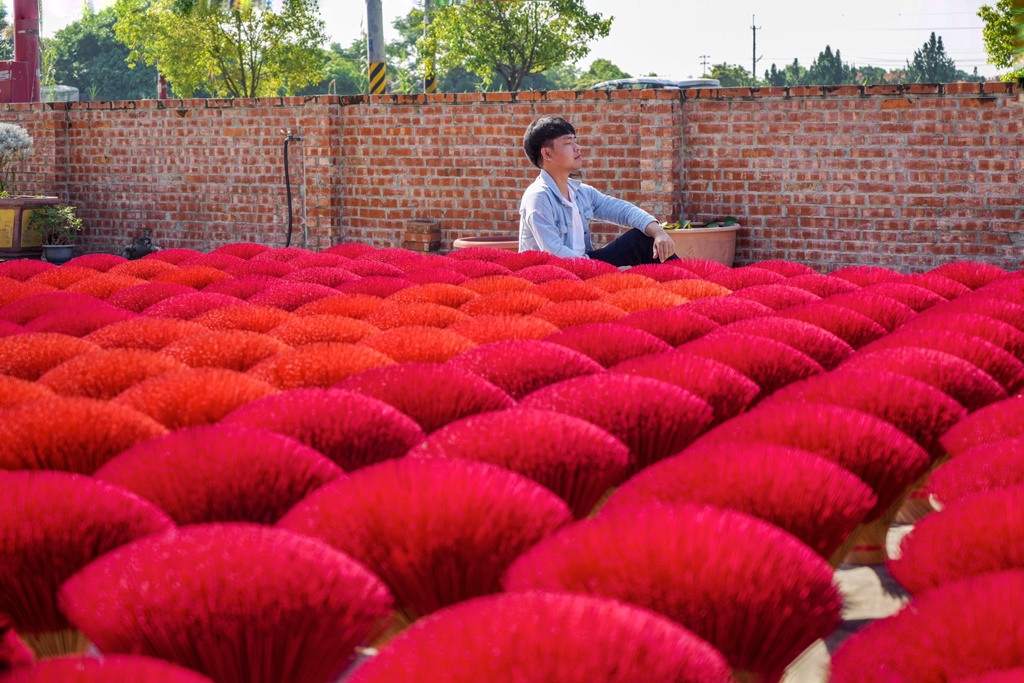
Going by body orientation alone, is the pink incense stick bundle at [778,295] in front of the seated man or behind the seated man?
in front

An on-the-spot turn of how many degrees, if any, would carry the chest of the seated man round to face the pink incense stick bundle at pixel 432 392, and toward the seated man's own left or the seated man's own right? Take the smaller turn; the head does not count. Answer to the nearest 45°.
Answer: approximately 45° to the seated man's own right

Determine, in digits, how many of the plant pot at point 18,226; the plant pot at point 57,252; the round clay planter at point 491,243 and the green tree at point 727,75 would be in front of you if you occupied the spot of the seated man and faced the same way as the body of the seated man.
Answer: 0

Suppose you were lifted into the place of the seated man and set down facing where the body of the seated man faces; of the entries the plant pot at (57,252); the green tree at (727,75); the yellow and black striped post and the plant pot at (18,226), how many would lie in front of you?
0

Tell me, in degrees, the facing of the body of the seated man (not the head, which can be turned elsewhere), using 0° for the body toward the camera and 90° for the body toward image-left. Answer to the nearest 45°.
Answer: approximately 315°

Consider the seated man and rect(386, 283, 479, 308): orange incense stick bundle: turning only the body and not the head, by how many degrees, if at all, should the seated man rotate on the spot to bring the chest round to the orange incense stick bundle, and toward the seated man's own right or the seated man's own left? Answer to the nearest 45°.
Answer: approximately 45° to the seated man's own right

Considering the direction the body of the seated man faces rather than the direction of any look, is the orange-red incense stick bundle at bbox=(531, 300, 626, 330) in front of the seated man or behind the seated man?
in front

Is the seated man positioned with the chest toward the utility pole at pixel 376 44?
no

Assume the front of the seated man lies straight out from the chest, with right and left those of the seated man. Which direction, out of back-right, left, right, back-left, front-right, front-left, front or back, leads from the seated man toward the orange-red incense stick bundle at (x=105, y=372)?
front-right

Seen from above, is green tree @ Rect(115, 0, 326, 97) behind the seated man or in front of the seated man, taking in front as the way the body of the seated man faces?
behind

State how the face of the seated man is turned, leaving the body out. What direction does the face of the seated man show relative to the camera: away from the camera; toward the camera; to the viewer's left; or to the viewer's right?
to the viewer's right

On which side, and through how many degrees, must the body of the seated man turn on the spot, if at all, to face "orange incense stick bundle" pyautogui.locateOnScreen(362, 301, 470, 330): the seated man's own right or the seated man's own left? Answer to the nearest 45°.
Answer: approximately 45° to the seated man's own right

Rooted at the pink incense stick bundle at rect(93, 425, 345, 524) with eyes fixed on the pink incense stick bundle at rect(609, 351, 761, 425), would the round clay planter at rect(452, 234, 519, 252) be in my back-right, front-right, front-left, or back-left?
front-left

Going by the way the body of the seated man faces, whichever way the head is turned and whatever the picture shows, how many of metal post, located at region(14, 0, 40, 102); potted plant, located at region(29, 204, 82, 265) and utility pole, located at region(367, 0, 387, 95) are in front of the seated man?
0
